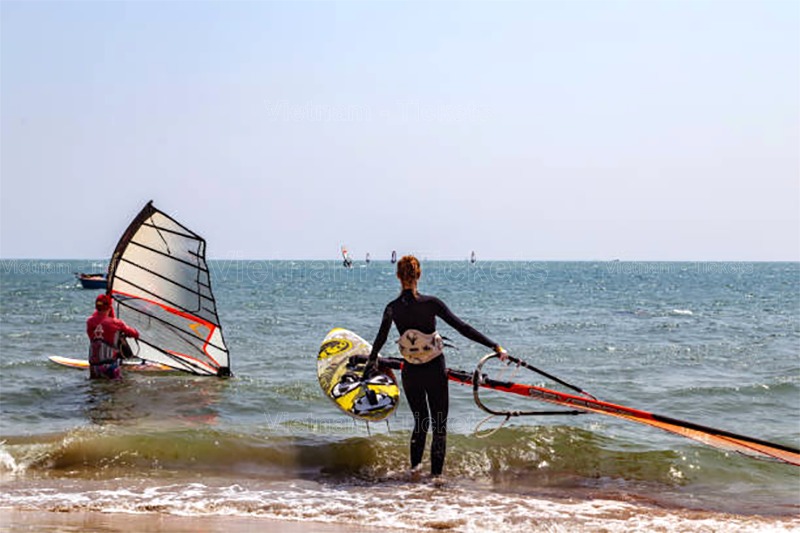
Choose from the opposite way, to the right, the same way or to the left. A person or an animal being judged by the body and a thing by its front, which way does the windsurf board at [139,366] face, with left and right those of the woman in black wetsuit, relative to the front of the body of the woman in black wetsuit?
to the left

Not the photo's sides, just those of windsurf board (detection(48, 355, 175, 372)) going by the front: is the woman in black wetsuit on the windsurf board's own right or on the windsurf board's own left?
on the windsurf board's own left

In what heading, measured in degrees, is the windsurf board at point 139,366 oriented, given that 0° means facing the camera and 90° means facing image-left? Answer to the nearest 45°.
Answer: approximately 90°

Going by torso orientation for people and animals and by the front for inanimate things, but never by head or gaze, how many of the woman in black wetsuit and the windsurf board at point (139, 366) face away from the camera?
1

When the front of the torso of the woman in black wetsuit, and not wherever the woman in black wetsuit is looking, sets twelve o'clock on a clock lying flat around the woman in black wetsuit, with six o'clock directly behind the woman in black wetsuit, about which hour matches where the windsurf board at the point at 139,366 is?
The windsurf board is roughly at 11 o'clock from the woman in black wetsuit.

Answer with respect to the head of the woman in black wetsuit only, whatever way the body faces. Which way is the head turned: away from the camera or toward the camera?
away from the camera

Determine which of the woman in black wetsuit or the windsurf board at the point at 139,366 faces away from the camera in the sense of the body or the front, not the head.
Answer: the woman in black wetsuit

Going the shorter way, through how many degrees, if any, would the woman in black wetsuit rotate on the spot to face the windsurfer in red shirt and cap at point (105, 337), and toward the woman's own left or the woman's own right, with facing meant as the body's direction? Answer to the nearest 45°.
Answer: approximately 45° to the woman's own left

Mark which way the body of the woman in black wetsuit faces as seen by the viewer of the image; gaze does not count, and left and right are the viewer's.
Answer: facing away from the viewer
